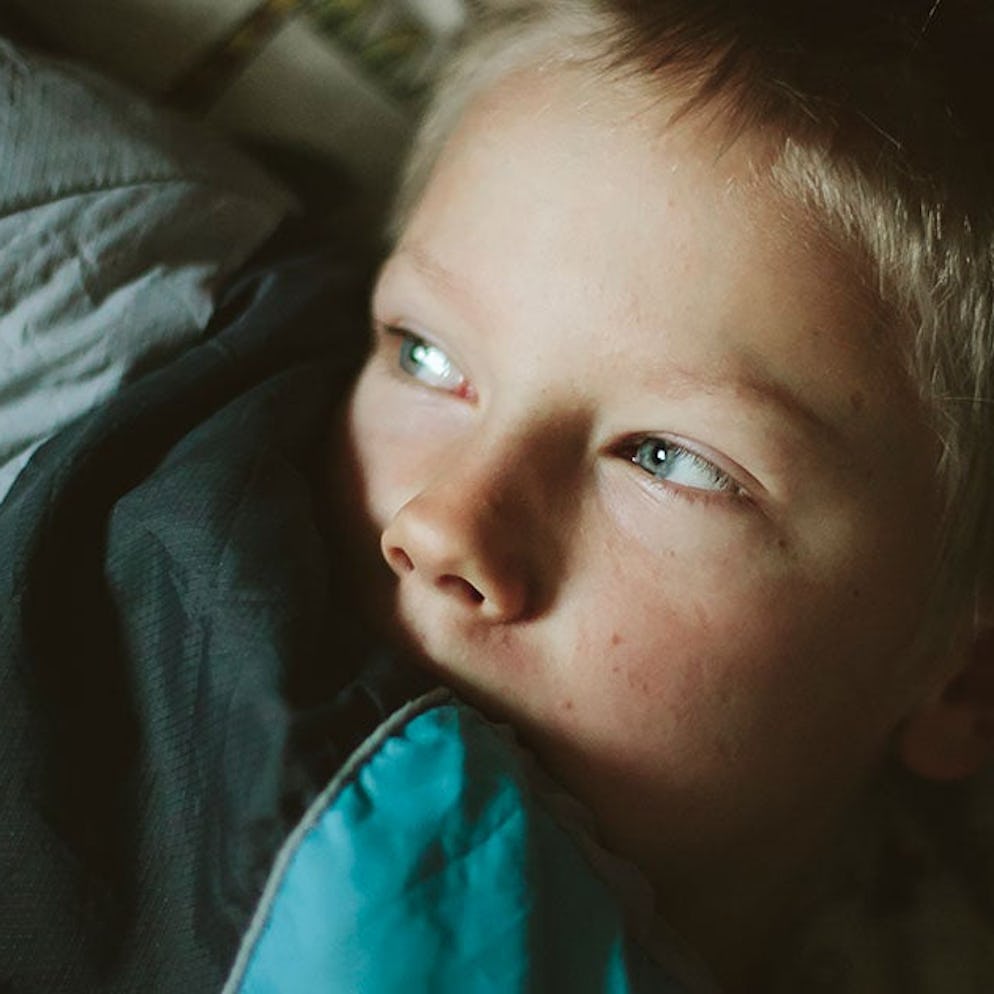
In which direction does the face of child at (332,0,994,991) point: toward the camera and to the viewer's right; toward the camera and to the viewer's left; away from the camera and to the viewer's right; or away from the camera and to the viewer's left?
toward the camera and to the viewer's left
